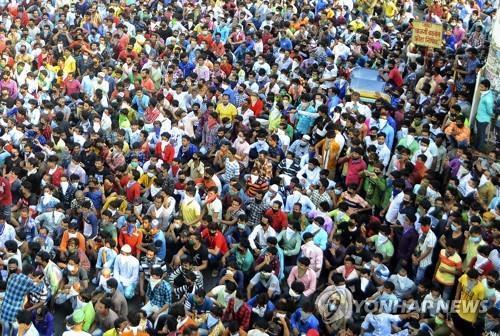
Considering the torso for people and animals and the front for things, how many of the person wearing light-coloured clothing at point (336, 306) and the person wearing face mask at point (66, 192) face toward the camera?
2

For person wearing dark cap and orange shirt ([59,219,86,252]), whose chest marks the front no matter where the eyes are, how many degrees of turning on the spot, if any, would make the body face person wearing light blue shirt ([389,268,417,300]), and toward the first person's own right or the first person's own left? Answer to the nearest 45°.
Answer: approximately 45° to the first person's own left

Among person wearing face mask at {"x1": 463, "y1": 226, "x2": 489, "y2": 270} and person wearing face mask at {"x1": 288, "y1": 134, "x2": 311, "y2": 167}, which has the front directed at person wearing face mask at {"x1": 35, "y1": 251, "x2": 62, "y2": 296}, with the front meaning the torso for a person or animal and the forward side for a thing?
person wearing face mask at {"x1": 288, "y1": 134, "x2": 311, "y2": 167}

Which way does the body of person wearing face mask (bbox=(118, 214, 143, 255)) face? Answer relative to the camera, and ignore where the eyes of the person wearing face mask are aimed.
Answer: toward the camera

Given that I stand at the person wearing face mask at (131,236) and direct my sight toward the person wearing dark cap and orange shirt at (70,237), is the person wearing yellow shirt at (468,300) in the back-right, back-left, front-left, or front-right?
back-left

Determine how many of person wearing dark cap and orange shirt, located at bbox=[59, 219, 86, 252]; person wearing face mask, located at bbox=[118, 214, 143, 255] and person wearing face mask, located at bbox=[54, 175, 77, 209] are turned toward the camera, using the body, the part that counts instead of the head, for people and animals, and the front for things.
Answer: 3

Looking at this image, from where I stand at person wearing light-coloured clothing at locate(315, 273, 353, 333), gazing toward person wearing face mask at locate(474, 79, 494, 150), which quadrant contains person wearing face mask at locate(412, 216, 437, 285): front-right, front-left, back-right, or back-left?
front-right

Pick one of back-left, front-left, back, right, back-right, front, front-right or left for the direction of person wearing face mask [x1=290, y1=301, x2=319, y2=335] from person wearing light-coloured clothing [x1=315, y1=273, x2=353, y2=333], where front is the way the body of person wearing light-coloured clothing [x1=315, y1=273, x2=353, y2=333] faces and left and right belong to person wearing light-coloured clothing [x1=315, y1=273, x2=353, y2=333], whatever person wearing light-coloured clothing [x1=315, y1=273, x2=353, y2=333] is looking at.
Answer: front-right

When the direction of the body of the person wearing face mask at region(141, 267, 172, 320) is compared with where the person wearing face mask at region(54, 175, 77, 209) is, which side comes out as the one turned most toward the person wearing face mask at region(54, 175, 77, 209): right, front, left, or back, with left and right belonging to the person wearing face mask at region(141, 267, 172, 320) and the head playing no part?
right

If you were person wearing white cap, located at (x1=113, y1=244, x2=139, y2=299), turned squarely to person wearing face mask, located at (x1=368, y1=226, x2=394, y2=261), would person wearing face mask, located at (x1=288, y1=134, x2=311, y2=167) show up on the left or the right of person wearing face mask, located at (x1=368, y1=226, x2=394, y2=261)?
left

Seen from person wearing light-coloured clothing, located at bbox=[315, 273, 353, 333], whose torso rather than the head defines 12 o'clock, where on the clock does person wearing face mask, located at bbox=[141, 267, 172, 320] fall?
person wearing face mask, located at bbox=[141, 267, 172, 320] is roughly at 3 o'clock from person wearing light-coloured clothing, located at bbox=[315, 273, 353, 333].

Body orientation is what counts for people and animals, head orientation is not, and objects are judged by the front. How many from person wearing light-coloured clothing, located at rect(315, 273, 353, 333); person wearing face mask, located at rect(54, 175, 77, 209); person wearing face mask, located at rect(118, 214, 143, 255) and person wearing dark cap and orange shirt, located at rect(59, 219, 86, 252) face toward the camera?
4

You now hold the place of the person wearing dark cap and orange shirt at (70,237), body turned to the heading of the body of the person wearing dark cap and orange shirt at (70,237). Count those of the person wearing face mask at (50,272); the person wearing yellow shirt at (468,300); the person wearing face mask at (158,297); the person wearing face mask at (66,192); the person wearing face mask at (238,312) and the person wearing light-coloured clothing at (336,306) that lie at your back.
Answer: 1

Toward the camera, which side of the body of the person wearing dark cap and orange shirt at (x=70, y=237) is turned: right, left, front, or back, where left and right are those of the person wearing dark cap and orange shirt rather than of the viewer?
front

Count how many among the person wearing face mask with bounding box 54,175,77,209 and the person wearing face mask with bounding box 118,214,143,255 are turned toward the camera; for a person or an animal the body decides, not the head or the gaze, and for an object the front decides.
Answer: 2

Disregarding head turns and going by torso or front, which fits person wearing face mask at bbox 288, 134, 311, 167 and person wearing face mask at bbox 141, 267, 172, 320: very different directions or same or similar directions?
same or similar directions

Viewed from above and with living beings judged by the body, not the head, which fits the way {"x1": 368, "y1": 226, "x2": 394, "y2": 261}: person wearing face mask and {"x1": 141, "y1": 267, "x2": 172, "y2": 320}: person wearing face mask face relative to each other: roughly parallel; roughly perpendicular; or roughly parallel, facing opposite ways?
roughly parallel

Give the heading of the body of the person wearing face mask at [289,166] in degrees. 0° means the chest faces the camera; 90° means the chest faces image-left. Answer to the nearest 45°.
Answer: approximately 45°
